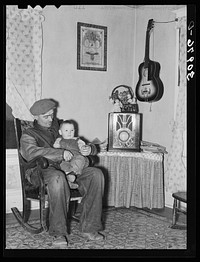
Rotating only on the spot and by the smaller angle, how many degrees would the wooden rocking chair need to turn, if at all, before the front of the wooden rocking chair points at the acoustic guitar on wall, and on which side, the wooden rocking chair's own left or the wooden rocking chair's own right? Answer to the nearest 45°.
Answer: approximately 90° to the wooden rocking chair's own left

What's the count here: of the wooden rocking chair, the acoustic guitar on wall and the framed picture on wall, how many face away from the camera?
0

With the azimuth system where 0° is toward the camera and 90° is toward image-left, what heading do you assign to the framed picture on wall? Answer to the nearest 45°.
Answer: approximately 315°

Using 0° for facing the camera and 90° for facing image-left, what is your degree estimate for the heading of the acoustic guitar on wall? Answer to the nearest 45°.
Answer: approximately 45°

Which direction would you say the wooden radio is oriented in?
toward the camera

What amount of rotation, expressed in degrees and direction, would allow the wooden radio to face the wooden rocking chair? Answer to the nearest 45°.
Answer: approximately 45° to its right

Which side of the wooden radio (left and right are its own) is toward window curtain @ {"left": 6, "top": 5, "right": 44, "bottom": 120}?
right

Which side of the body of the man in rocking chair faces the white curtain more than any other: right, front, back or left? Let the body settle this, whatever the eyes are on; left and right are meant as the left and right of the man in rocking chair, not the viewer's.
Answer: left

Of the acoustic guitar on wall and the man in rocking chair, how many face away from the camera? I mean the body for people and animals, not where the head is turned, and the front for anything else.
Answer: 0

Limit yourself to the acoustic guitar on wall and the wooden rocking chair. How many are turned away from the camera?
0

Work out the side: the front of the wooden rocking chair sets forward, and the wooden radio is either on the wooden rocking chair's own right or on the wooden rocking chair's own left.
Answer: on the wooden rocking chair's own left
